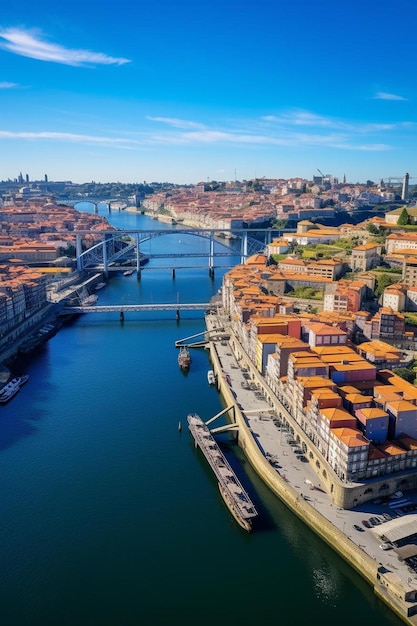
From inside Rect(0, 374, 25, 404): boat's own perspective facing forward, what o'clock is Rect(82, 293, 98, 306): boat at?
Rect(82, 293, 98, 306): boat is roughly at 11 o'clock from Rect(0, 374, 25, 404): boat.

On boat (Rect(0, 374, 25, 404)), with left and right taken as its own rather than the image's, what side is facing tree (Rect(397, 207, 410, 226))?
front

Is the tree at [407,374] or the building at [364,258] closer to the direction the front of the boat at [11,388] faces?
the building

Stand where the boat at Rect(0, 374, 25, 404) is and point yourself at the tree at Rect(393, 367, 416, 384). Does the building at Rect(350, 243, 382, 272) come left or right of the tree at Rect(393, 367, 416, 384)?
left

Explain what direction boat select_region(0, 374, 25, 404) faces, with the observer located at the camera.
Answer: facing away from the viewer and to the right of the viewer
